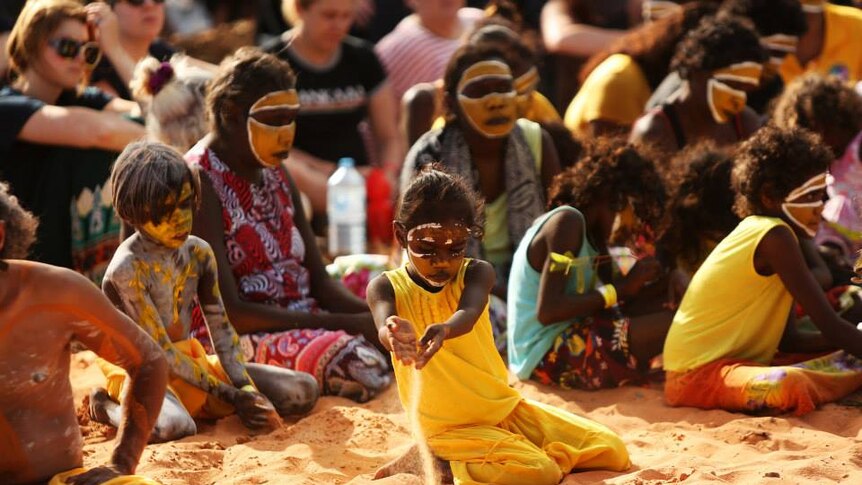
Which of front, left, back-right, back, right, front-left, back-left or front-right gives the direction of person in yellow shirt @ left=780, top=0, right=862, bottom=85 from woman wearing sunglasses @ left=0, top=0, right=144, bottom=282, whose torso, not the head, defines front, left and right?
front-left

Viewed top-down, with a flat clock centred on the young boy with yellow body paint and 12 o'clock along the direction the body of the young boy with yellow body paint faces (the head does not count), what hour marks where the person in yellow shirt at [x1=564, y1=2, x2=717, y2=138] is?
The person in yellow shirt is roughly at 9 o'clock from the young boy with yellow body paint.

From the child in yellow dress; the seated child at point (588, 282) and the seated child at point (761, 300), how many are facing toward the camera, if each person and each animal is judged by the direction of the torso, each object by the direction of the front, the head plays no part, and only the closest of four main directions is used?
1

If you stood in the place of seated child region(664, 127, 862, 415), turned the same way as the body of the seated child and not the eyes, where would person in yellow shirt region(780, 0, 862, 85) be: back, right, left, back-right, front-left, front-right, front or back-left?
left

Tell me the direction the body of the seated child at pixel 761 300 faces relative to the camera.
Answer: to the viewer's right

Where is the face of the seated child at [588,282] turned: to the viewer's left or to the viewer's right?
to the viewer's right

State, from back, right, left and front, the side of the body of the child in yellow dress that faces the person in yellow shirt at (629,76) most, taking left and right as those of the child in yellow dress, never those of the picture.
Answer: back

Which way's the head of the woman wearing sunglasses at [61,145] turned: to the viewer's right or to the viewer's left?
to the viewer's right

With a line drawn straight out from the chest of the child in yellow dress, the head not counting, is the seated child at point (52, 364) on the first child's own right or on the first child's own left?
on the first child's own right

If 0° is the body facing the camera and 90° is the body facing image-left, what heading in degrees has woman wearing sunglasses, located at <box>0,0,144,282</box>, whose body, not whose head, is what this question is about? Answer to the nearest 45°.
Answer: approximately 315°

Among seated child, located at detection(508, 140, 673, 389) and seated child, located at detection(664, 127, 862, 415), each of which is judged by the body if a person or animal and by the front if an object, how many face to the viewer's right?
2

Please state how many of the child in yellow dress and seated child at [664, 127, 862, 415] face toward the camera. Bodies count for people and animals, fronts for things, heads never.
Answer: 1
